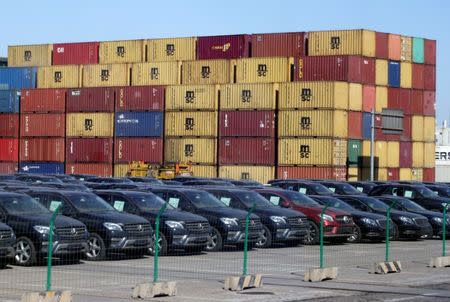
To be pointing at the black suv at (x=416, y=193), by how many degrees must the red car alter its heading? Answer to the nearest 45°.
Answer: approximately 90° to its left

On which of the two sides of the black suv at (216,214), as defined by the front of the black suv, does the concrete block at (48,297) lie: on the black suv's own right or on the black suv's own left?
on the black suv's own right

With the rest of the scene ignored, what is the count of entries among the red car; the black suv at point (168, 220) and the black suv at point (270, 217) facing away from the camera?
0

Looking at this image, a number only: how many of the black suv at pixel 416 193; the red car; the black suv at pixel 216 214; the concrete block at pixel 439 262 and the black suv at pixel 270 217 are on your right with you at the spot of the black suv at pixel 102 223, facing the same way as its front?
0

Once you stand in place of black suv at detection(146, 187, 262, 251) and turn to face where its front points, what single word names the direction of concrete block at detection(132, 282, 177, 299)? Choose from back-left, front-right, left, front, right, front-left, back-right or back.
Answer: front-right

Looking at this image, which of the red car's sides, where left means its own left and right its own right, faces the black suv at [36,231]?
right

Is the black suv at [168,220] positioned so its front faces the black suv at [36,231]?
no

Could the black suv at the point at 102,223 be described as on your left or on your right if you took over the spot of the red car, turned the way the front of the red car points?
on your right

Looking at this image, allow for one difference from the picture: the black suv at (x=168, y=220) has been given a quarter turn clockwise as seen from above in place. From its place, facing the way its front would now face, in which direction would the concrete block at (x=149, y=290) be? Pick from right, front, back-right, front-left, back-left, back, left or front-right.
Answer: front-left

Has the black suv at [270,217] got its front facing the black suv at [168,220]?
no

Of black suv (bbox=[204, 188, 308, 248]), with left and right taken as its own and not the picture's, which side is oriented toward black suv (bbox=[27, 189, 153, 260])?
right

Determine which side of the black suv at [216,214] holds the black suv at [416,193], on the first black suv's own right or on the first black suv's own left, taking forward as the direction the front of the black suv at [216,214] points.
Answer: on the first black suv's own left

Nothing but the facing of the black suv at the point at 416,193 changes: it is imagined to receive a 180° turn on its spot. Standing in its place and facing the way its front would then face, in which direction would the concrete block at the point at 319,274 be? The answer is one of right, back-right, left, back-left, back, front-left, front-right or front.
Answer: back-left

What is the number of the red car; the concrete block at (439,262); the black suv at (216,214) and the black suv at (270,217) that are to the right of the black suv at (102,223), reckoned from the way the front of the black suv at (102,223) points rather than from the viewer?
0

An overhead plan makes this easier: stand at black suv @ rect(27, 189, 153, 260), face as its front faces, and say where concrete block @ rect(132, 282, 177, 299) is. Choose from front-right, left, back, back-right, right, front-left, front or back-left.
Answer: front-right
